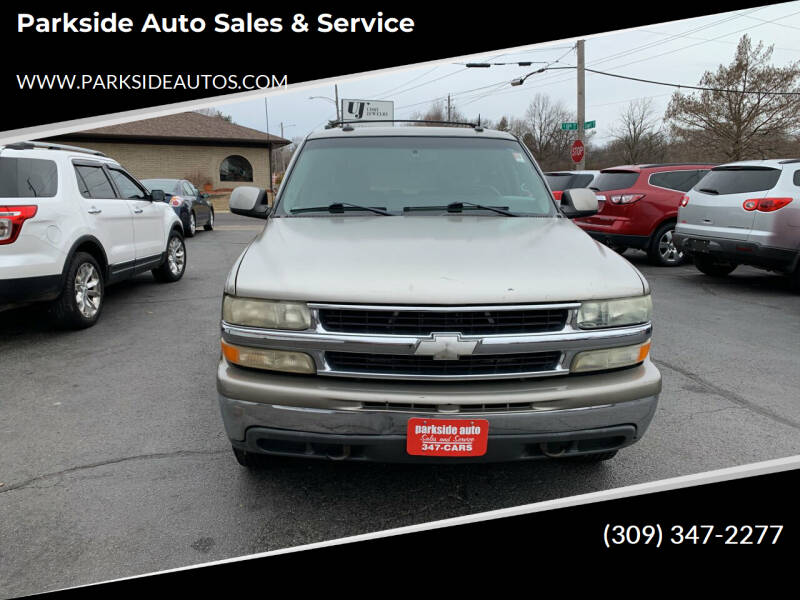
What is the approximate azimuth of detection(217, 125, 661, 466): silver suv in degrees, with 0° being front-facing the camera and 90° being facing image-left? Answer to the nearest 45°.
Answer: approximately 0°

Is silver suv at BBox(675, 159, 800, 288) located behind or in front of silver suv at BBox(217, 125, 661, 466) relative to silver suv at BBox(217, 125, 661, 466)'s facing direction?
behind

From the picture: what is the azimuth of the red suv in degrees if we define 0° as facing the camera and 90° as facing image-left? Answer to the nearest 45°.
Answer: approximately 225°

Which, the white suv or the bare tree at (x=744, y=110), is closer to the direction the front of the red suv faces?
the bare tree

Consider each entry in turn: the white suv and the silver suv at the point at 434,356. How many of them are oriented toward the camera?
1

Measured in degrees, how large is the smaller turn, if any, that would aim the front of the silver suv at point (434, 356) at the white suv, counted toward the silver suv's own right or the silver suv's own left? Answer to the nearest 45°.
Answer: approximately 135° to the silver suv's own right
